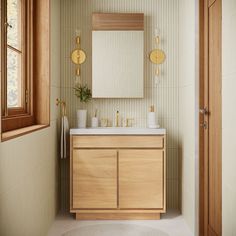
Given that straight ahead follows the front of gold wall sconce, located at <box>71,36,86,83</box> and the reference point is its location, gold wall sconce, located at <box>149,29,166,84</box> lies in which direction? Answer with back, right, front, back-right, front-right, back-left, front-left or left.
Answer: left

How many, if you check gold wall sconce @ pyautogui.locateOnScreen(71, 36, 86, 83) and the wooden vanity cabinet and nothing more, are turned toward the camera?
2

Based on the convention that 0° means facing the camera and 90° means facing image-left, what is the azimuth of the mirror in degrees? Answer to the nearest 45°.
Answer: approximately 0°

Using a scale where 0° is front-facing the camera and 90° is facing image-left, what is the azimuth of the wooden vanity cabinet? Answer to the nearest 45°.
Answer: approximately 0°

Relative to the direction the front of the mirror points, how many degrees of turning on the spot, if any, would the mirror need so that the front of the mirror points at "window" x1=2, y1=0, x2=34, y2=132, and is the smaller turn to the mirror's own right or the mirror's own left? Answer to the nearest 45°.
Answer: approximately 45° to the mirror's own right
